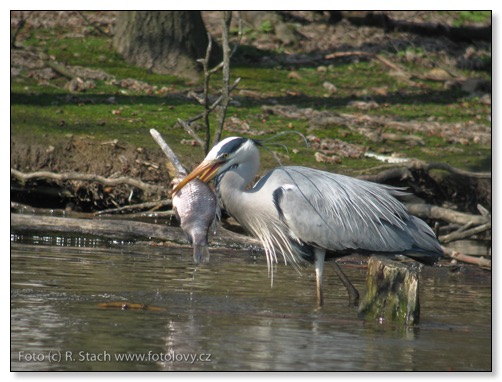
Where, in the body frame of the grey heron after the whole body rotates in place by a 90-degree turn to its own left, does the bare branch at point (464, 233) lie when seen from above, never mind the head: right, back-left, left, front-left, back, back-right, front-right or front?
back-left

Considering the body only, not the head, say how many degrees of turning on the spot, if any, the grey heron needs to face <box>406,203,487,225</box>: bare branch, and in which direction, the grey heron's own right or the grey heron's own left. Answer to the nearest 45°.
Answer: approximately 135° to the grey heron's own right

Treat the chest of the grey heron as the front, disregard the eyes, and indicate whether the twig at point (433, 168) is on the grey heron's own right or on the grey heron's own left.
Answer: on the grey heron's own right

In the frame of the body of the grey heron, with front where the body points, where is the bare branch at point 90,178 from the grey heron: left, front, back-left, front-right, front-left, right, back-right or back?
front-right

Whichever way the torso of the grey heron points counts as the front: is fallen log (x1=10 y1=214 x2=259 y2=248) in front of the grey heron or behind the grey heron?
in front

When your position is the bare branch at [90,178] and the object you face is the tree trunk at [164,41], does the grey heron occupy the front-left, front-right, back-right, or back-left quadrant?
back-right

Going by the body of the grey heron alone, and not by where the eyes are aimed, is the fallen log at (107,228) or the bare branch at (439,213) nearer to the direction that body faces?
the fallen log

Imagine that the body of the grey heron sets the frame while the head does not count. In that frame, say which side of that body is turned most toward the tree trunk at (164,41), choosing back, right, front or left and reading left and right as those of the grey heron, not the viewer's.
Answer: right

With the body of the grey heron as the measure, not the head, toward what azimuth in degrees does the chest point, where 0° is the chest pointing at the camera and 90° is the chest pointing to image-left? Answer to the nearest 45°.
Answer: approximately 90°

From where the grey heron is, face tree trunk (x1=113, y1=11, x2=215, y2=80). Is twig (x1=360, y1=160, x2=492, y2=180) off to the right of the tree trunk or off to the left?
right

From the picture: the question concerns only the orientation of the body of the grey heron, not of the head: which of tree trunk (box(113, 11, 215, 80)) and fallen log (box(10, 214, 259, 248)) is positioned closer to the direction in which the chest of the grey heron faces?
the fallen log
